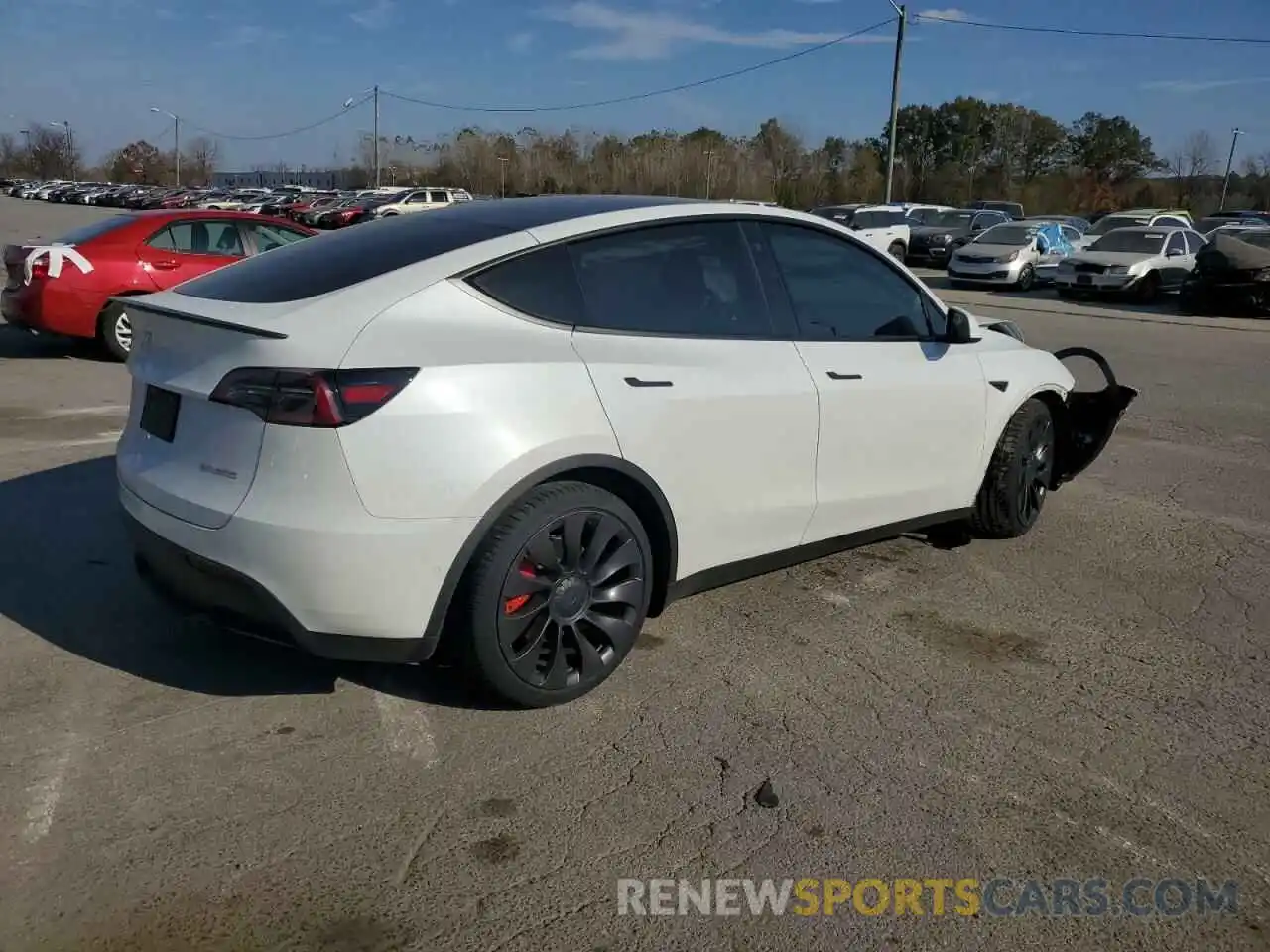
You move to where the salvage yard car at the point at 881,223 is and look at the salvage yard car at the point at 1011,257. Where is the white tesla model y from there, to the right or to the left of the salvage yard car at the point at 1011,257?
right

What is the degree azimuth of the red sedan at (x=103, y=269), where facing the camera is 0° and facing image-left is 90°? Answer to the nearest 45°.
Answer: approximately 225°

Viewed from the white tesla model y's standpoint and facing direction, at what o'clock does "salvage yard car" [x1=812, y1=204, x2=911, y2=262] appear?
The salvage yard car is roughly at 11 o'clock from the white tesla model y.

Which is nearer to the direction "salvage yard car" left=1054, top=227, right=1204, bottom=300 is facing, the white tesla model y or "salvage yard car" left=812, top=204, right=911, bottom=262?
the white tesla model y

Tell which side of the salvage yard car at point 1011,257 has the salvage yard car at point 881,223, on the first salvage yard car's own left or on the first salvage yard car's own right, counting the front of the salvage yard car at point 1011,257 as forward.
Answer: on the first salvage yard car's own right

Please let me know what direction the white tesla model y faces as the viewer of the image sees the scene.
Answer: facing away from the viewer and to the right of the viewer

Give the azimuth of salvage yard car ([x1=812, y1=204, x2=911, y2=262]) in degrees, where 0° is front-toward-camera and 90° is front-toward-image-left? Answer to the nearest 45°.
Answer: approximately 45°

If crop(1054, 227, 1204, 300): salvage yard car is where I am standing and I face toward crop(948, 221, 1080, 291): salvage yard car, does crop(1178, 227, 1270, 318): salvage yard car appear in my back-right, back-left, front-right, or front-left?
back-left

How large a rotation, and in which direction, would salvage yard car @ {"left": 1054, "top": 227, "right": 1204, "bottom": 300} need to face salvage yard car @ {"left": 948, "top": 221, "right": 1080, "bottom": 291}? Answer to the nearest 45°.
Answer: approximately 90° to its right

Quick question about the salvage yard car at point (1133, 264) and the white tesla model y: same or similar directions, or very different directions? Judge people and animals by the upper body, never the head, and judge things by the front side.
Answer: very different directions

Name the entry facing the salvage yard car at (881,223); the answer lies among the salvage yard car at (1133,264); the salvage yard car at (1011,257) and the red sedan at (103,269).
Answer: the red sedan

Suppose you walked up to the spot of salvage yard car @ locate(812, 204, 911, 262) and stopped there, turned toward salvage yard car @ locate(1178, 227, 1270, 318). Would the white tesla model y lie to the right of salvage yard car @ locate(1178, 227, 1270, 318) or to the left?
right
